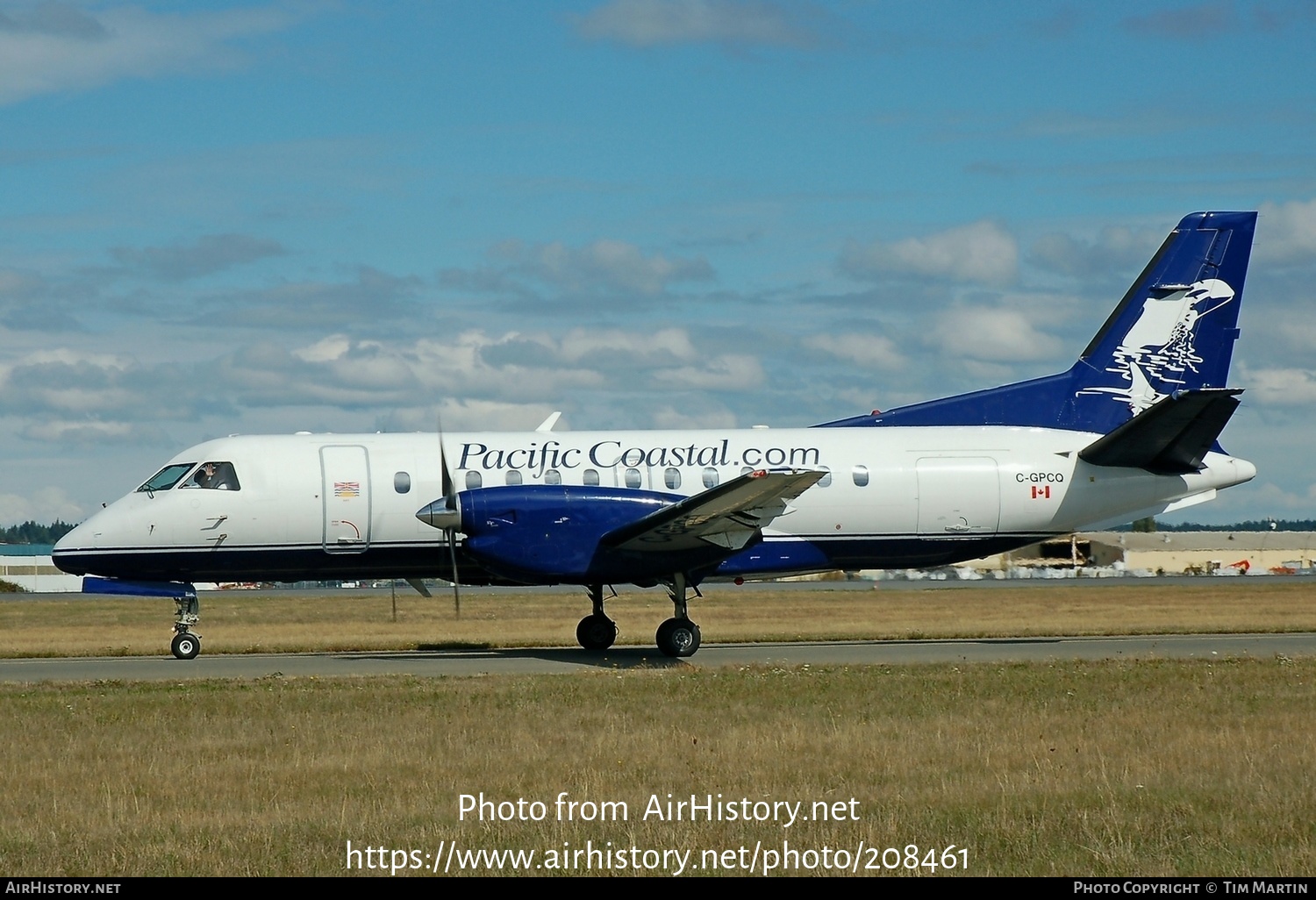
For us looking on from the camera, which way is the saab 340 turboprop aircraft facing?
facing to the left of the viewer
